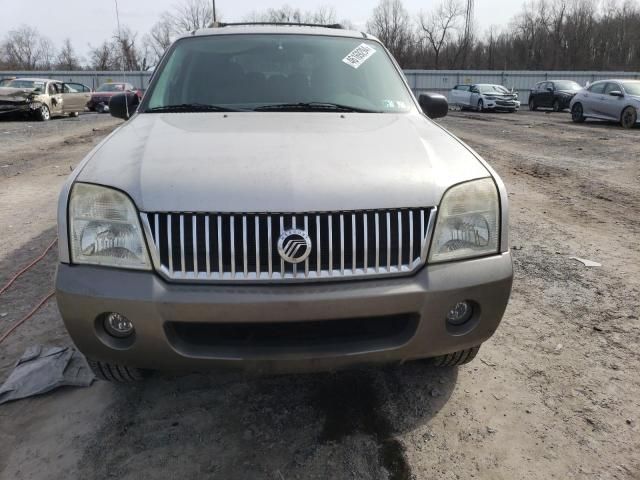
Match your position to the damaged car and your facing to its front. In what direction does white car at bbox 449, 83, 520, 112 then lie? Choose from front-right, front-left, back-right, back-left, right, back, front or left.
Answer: back-left

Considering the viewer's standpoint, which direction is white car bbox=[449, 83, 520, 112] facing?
facing the viewer and to the right of the viewer

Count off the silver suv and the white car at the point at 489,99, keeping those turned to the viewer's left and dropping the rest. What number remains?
0

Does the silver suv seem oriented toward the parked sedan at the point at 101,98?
no

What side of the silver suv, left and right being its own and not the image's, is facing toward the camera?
front

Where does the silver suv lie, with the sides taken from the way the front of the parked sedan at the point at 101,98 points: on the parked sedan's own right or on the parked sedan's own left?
on the parked sedan's own left

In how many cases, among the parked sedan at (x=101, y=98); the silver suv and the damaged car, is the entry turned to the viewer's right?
0

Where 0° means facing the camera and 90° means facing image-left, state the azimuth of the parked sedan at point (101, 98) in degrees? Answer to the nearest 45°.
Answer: approximately 45°

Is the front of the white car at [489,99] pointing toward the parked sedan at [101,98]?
no

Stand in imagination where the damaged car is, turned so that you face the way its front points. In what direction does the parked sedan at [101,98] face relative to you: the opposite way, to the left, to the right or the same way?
the same way

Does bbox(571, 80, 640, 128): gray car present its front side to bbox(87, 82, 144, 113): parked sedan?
no

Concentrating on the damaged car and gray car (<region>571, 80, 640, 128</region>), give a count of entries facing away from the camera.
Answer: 0

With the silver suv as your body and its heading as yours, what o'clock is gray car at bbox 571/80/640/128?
The gray car is roughly at 7 o'clock from the silver suv.

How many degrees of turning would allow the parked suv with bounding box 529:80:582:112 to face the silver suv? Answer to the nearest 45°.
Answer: approximately 45° to its right

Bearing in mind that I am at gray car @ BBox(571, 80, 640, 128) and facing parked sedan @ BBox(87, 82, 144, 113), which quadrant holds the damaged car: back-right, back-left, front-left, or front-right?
front-left

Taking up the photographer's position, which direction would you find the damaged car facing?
facing the viewer and to the left of the viewer
